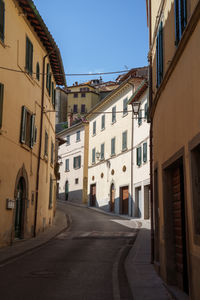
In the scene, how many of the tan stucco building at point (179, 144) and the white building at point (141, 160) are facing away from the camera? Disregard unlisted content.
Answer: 0

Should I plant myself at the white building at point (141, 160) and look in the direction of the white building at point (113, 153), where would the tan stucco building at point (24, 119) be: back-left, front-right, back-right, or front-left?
back-left

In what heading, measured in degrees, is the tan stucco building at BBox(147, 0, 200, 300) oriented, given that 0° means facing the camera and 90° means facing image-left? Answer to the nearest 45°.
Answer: approximately 90°

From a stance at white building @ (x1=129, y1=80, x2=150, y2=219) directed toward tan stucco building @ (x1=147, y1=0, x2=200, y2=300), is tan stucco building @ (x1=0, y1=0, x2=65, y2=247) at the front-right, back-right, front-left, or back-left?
front-right

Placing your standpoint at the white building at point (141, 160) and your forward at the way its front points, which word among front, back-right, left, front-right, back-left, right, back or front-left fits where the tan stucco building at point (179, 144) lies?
front-left

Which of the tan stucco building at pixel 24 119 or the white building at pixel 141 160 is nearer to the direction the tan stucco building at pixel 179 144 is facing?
the tan stucco building

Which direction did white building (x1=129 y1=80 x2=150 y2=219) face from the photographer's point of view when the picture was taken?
facing the viewer and to the left of the viewer

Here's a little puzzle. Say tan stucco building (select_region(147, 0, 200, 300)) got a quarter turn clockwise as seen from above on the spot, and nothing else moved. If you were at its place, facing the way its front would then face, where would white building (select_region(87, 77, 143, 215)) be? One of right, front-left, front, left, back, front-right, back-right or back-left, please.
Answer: front

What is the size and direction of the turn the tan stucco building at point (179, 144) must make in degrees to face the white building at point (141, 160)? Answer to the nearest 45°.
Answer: approximately 90° to its right

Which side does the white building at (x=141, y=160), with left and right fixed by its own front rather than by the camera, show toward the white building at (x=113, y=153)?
right
